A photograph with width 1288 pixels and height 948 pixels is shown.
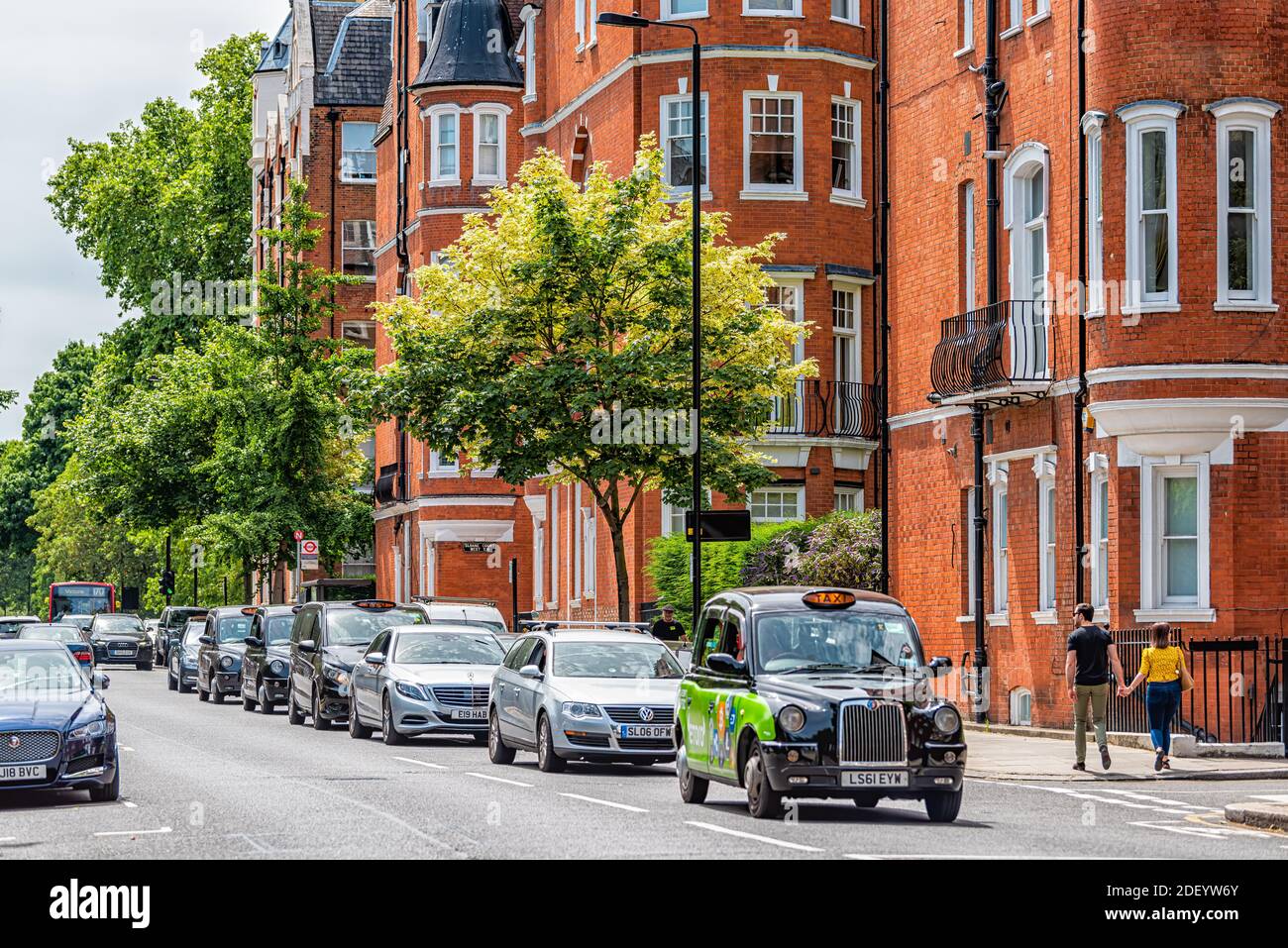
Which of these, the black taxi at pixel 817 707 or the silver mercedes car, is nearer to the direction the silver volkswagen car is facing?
the black taxi

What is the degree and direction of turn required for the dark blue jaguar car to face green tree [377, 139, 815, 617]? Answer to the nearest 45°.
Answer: approximately 135° to its left

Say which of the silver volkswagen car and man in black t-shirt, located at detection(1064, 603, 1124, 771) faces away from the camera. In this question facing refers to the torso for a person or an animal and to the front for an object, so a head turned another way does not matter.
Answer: the man in black t-shirt

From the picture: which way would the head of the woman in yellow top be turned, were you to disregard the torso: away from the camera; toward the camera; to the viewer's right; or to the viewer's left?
away from the camera

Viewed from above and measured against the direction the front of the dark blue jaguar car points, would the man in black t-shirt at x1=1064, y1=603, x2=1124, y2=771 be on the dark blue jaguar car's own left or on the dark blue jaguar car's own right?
on the dark blue jaguar car's own left

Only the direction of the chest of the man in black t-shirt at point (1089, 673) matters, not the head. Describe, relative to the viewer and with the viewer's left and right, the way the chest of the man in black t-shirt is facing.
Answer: facing away from the viewer

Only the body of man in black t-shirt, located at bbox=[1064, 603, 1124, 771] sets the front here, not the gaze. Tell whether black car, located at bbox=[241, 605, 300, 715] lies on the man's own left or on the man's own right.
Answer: on the man's own left

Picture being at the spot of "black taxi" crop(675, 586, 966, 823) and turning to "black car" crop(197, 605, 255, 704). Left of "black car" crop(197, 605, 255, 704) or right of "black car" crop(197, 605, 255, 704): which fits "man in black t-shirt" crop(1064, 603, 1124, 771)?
right

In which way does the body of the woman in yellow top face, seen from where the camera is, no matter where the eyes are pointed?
away from the camera

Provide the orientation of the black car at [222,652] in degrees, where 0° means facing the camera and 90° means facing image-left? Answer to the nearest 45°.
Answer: approximately 315°

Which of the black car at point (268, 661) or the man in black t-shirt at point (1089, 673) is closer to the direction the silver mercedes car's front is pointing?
the man in black t-shirt

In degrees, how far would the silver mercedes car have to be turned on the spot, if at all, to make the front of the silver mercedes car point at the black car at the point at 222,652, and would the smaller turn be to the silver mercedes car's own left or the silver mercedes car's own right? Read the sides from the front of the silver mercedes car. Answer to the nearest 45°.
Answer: approximately 135° to the silver mercedes car's own left
